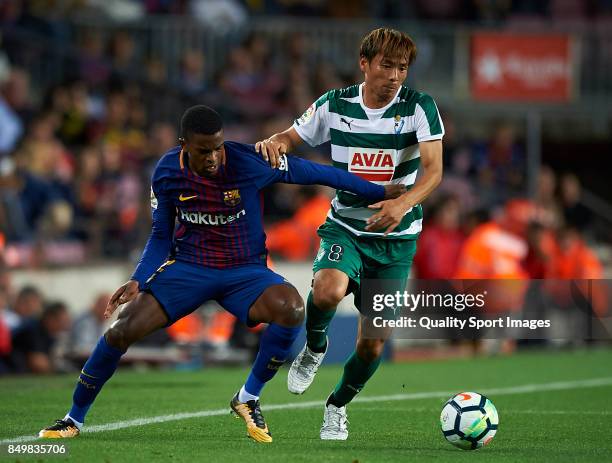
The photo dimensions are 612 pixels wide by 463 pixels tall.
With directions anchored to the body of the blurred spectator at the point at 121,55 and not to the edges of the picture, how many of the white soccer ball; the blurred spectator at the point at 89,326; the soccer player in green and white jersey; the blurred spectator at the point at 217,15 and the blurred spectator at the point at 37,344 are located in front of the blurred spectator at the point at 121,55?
4

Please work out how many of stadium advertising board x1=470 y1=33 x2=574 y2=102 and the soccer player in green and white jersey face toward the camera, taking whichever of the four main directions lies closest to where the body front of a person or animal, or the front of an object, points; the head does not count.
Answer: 2
